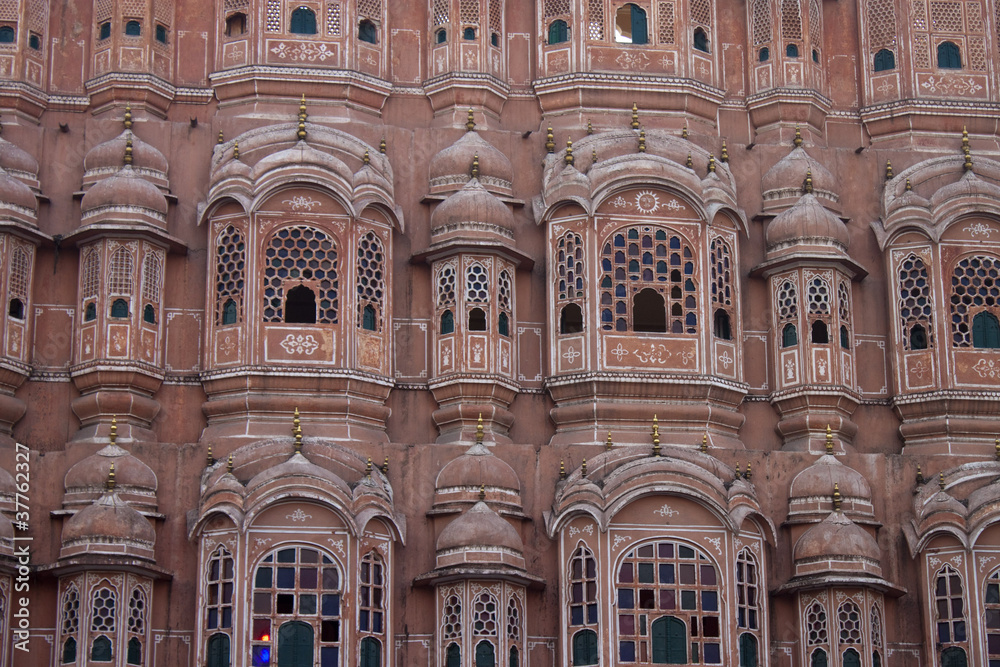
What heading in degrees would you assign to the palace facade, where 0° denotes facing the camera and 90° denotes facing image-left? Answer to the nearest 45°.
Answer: approximately 0°
